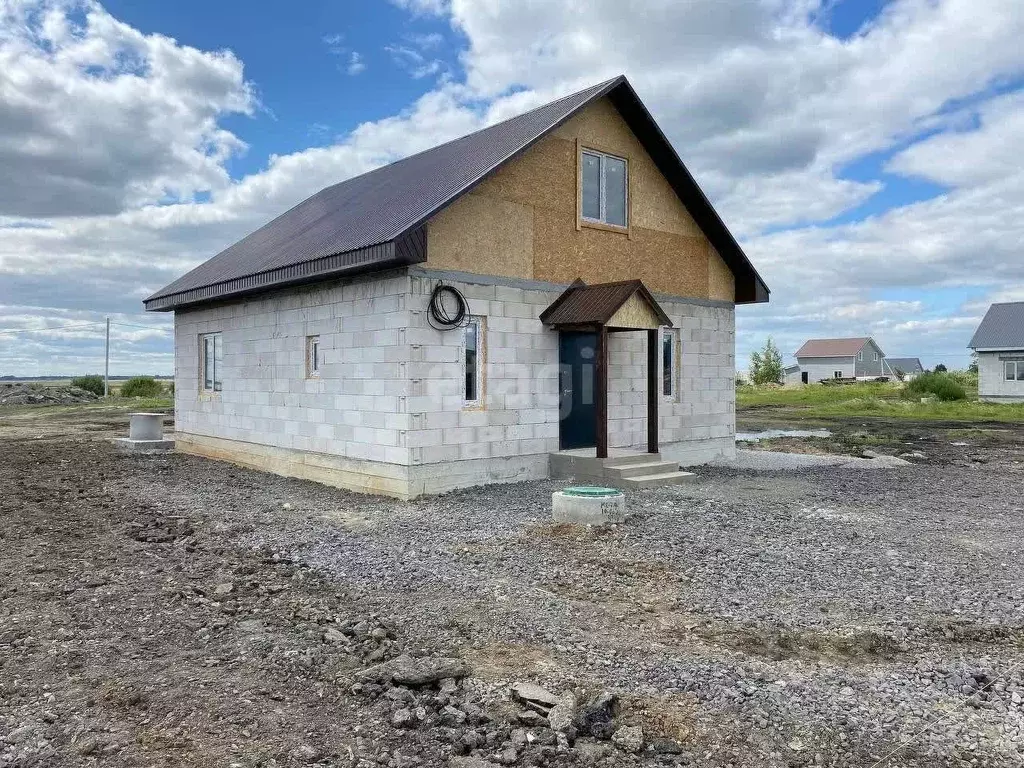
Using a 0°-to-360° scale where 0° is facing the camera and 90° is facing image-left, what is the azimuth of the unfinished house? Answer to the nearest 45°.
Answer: approximately 315°

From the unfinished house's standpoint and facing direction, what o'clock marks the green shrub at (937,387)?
The green shrub is roughly at 9 o'clock from the unfinished house.

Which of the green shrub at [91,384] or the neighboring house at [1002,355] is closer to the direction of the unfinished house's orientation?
the neighboring house

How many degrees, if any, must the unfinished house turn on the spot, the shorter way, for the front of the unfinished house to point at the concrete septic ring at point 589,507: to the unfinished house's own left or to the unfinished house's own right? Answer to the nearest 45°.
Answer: approximately 45° to the unfinished house's own right

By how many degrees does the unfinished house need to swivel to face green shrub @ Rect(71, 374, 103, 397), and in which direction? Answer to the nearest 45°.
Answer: approximately 180°

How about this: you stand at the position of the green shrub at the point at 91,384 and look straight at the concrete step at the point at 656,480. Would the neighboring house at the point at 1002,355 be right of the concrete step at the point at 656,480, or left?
left

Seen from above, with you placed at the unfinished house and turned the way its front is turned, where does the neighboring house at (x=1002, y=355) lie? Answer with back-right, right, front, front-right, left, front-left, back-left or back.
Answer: left

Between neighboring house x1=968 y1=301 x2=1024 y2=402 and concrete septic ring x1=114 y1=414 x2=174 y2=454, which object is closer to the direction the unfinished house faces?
the neighboring house

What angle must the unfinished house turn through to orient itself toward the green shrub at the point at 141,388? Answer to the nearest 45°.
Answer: approximately 180°

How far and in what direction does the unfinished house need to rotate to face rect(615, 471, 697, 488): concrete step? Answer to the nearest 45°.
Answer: approximately 45° to its left
